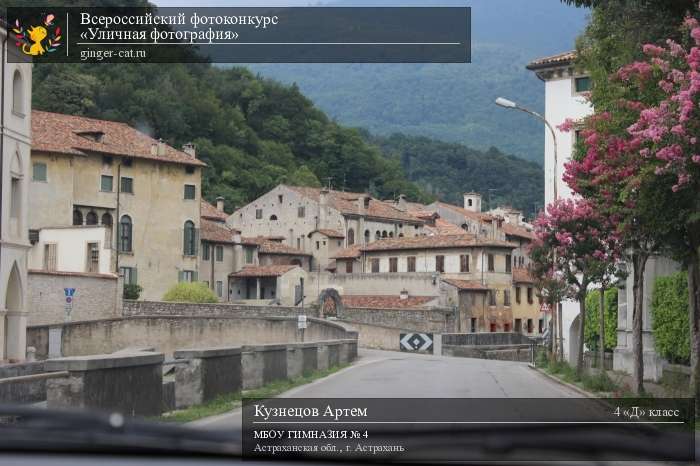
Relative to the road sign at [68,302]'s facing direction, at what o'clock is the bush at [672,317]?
The bush is roughly at 11 o'clock from the road sign.

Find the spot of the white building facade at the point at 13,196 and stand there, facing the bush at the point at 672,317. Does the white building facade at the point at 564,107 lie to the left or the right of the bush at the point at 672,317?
left

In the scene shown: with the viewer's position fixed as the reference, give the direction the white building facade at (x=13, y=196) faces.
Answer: facing the viewer and to the right of the viewer

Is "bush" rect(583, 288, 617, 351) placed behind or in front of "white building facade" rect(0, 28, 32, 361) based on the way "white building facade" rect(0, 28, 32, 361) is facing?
in front

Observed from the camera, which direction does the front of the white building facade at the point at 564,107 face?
facing the viewer and to the left of the viewer

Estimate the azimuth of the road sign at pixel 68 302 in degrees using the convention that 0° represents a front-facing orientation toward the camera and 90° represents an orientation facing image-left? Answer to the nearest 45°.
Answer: approximately 0°

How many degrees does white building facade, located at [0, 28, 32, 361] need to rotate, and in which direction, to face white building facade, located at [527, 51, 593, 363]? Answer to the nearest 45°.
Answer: approximately 45° to its left

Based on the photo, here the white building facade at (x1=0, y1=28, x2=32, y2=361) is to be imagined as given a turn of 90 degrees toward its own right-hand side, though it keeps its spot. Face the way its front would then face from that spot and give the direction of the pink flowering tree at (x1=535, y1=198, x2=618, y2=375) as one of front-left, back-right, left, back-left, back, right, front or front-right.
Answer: left

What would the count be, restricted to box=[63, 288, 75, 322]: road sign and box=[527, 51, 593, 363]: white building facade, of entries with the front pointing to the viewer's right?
0

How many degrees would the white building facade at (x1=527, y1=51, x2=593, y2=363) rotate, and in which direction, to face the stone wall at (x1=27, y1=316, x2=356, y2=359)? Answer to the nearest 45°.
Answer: approximately 45° to its right

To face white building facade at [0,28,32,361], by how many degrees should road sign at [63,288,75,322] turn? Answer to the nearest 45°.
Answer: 0° — it already faces it

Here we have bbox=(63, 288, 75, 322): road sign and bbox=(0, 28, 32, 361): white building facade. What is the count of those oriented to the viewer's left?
0
